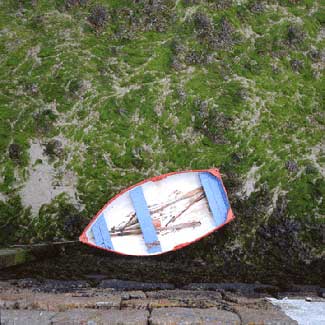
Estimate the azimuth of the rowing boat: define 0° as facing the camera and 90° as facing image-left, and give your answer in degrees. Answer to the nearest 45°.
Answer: approximately 90°

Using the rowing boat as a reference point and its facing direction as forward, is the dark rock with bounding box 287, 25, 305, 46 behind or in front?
behind

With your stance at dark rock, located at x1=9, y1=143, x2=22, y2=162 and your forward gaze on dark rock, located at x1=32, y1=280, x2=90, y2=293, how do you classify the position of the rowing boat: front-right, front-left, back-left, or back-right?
front-left

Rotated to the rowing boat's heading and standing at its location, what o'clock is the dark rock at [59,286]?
The dark rock is roughly at 12 o'clock from the rowing boat.

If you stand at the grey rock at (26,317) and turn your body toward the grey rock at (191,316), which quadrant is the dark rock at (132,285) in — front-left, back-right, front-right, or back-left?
front-left

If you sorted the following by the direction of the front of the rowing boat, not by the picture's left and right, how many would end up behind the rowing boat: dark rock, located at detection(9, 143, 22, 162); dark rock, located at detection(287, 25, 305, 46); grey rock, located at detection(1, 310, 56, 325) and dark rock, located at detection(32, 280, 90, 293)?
1

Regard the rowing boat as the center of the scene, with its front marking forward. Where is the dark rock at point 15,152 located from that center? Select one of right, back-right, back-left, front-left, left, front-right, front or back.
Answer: front

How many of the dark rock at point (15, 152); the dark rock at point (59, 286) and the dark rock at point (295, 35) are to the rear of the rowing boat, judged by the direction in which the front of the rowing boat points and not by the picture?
1

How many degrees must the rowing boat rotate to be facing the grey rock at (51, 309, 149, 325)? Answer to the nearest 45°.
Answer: approximately 45° to its left

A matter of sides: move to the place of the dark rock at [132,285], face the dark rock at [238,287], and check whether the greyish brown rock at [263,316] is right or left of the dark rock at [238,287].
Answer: right

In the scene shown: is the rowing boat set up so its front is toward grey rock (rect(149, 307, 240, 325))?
no
